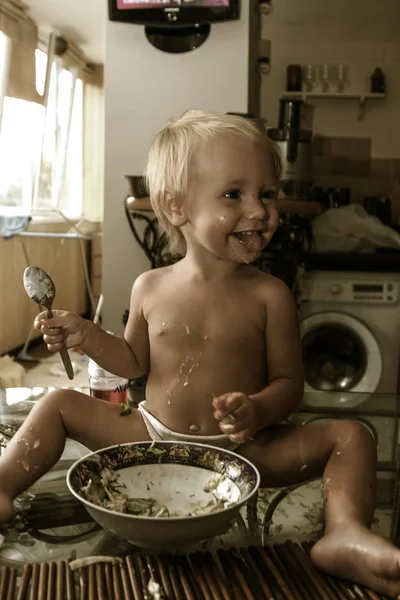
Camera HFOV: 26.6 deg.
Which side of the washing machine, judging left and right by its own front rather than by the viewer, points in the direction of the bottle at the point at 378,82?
back

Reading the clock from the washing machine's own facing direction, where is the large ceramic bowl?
The large ceramic bowl is roughly at 12 o'clock from the washing machine.

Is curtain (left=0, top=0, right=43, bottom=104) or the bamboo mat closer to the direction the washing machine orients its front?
the bamboo mat

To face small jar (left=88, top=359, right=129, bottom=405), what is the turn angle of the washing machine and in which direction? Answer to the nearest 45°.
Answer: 0° — it already faces it

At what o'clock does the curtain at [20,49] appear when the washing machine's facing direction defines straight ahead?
The curtain is roughly at 4 o'clock from the washing machine.

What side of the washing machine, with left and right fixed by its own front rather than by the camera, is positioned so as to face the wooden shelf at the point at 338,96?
back

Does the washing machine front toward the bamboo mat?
yes

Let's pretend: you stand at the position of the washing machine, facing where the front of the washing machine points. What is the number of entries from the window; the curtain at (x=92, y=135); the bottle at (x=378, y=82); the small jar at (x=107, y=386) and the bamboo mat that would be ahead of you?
2

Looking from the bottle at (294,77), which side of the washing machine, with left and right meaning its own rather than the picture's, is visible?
back

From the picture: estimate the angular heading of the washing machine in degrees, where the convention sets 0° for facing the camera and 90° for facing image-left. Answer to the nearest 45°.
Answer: approximately 0°

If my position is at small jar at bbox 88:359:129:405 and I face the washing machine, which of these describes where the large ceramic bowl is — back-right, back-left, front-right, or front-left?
back-right
